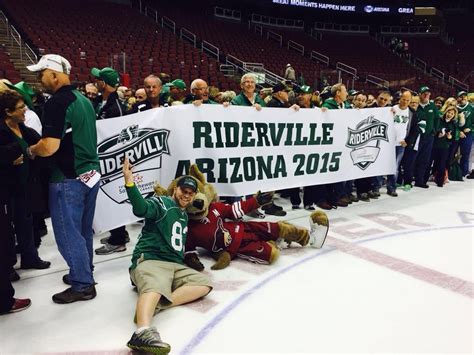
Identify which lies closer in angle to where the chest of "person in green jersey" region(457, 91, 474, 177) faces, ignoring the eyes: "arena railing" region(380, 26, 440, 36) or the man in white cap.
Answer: the man in white cap

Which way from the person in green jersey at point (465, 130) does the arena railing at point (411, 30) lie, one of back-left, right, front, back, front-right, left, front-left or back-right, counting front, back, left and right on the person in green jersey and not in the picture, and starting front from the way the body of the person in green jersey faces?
back-right

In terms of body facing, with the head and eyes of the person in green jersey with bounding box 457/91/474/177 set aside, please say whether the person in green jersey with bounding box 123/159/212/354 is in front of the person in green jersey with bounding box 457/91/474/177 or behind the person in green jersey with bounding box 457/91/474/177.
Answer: in front

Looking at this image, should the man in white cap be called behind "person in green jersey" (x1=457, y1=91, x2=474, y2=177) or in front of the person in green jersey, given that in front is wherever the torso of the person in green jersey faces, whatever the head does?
in front

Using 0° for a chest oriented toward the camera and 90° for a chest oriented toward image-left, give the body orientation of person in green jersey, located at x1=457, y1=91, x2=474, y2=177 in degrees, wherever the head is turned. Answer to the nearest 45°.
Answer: approximately 45°
